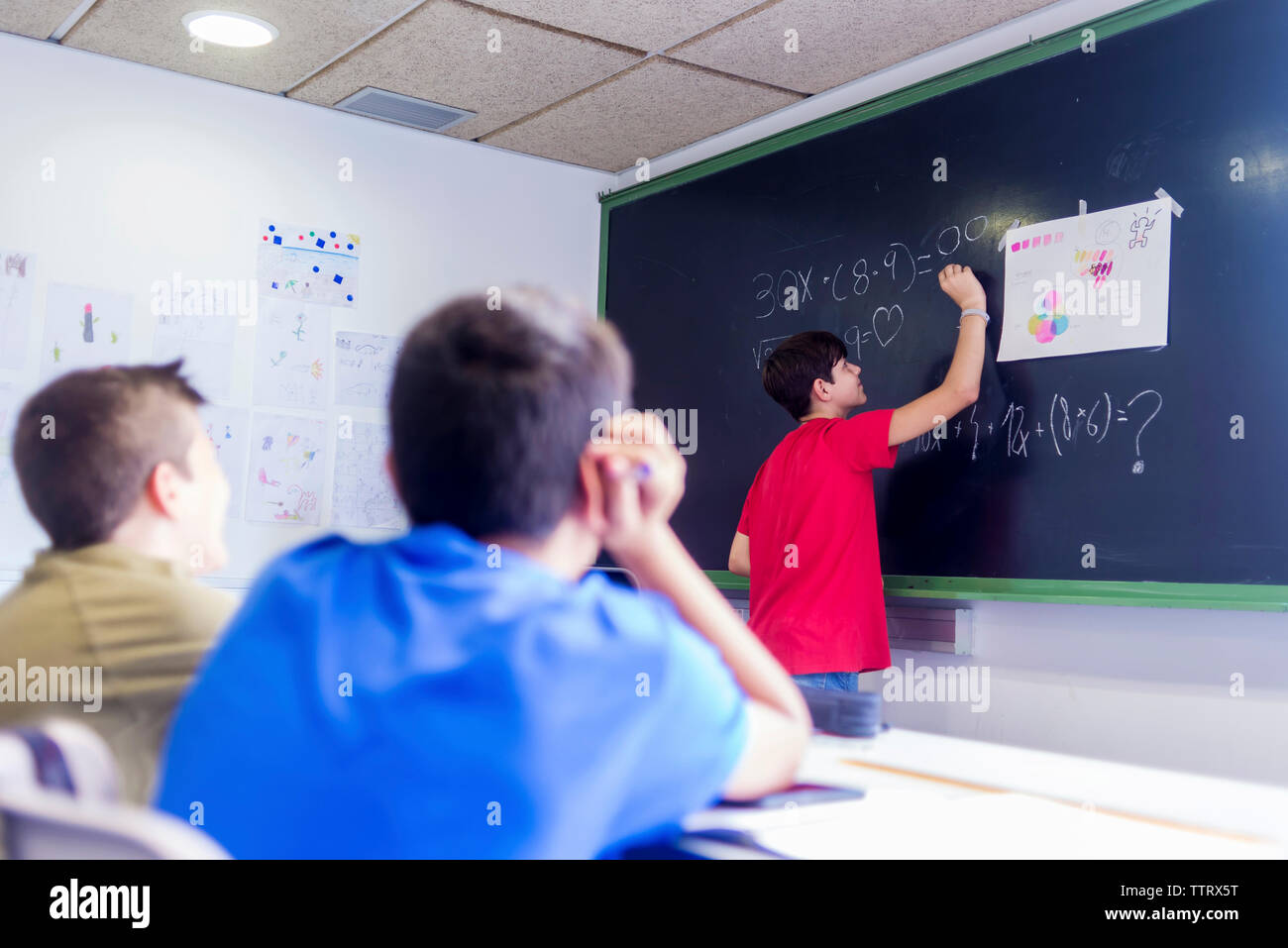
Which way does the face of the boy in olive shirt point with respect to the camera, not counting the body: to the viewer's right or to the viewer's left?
to the viewer's right

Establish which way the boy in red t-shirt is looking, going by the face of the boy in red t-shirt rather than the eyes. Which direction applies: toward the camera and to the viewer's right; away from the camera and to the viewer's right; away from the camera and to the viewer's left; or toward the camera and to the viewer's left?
away from the camera and to the viewer's right

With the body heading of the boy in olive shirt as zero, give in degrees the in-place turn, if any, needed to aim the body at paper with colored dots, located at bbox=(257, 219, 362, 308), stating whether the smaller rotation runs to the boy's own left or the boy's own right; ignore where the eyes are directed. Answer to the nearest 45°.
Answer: approximately 45° to the boy's own left

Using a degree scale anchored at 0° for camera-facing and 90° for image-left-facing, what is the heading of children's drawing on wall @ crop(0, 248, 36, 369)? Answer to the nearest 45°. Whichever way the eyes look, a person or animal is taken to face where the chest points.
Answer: approximately 0°
